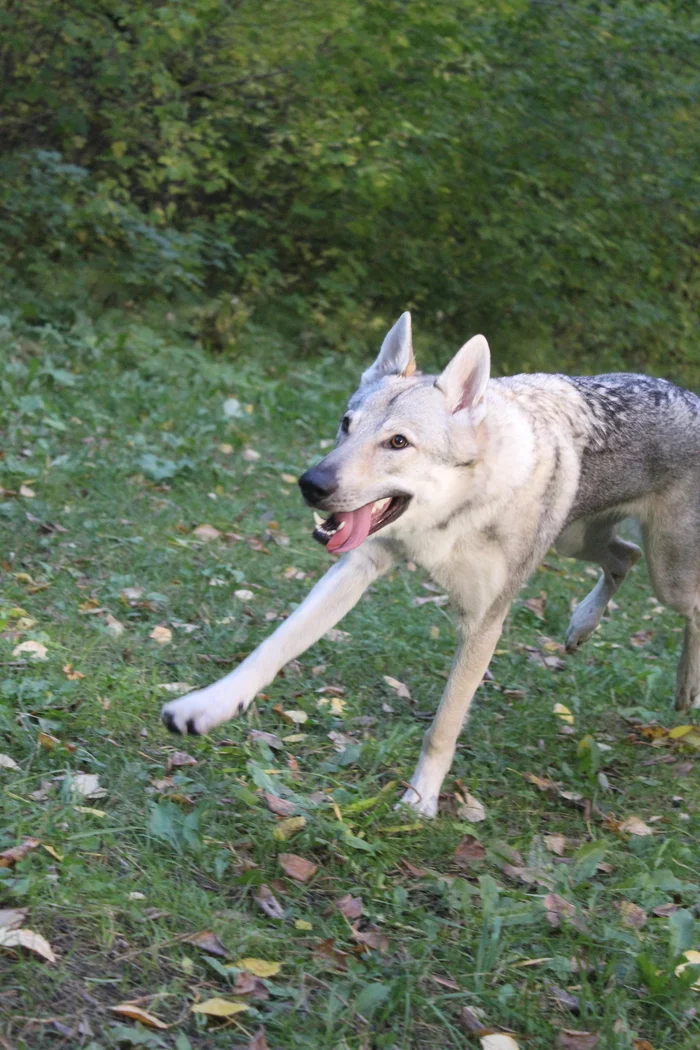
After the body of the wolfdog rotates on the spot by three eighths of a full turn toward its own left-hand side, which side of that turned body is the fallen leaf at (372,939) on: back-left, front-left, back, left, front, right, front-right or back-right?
right

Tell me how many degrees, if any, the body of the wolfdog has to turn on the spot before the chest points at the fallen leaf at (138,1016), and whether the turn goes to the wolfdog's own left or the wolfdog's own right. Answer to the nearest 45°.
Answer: approximately 45° to the wolfdog's own left

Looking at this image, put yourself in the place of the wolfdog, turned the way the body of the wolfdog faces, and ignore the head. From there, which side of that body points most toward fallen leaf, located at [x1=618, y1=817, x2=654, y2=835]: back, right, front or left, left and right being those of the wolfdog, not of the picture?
left

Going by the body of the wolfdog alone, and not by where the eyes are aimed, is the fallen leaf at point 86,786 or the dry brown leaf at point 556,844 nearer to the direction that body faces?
the fallen leaf

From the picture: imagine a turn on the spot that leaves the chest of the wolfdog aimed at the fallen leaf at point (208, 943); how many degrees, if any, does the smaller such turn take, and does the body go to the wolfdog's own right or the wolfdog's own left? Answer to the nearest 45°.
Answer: approximately 45° to the wolfdog's own left

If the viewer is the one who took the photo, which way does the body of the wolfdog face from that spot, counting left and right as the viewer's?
facing the viewer and to the left of the viewer

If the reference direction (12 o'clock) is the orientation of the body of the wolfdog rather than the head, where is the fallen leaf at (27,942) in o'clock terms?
The fallen leaf is roughly at 11 o'clock from the wolfdog.

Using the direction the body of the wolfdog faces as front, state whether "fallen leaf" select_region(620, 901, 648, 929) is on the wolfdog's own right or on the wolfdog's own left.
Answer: on the wolfdog's own left

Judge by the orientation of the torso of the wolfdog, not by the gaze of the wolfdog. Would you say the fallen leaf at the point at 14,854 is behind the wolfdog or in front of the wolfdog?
in front

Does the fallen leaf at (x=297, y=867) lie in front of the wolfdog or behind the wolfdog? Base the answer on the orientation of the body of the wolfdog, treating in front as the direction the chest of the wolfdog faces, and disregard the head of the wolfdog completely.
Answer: in front

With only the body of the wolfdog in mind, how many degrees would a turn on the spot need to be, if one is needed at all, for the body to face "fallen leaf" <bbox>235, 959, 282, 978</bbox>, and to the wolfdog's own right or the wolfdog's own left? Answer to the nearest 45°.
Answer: approximately 45° to the wolfdog's own left
